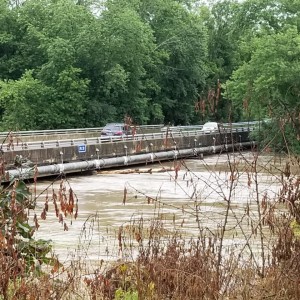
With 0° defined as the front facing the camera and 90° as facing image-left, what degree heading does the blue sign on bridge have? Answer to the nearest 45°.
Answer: approximately 0°
